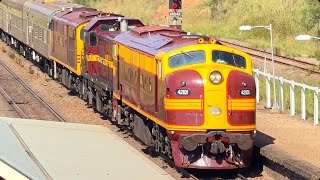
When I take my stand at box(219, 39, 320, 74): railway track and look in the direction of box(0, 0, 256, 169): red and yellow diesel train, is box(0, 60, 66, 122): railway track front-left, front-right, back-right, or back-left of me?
front-right

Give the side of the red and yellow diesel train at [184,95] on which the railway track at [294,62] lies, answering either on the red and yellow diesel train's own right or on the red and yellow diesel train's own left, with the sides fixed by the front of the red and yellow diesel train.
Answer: on the red and yellow diesel train's own left

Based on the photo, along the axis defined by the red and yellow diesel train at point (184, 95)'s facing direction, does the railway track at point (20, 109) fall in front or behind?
behind

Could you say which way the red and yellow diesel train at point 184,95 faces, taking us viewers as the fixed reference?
facing the viewer and to the right of the viewer
